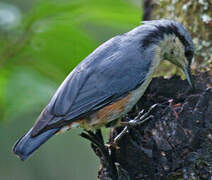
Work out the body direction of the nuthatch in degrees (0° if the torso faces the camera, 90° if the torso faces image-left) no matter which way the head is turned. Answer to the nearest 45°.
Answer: approximately 270°
